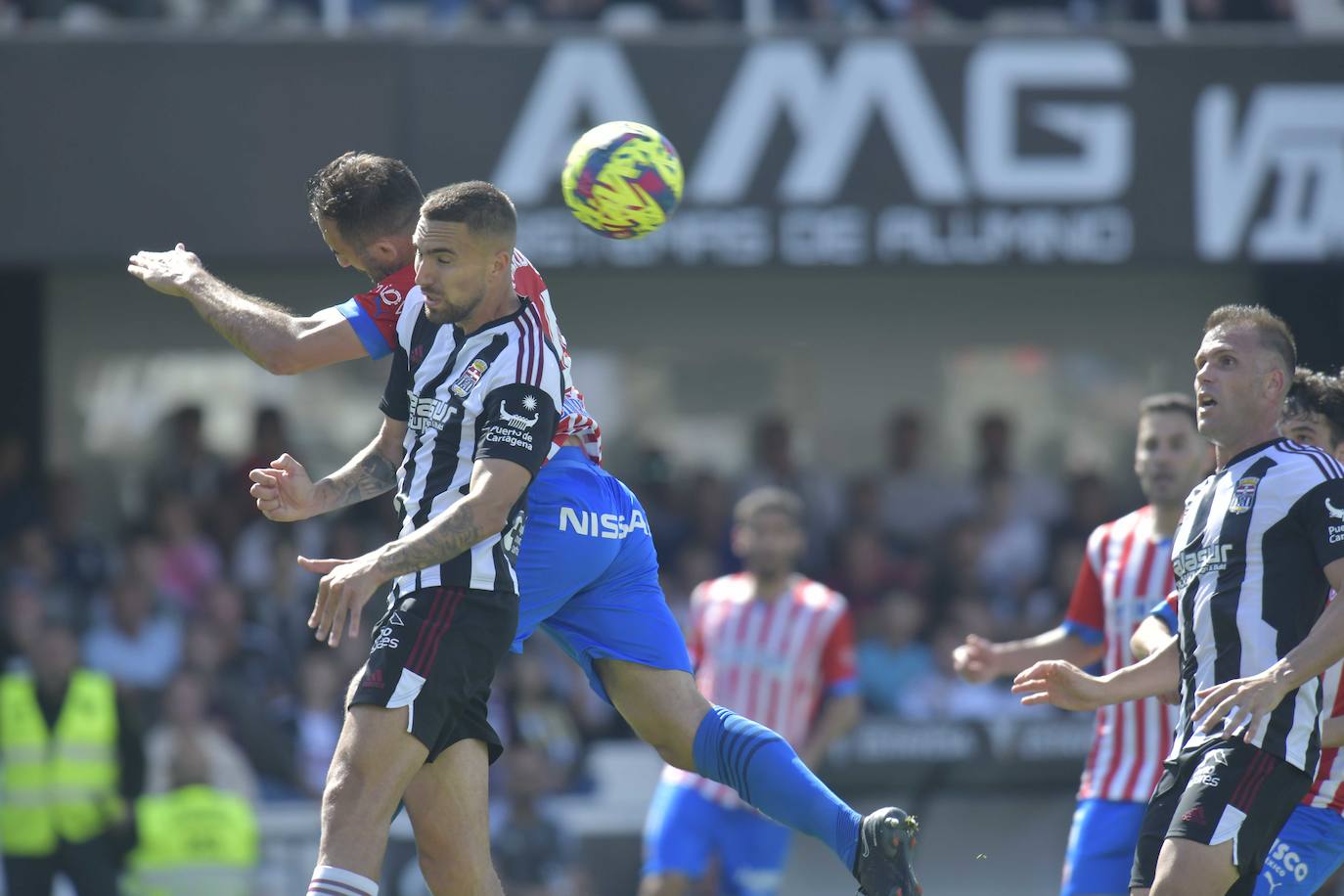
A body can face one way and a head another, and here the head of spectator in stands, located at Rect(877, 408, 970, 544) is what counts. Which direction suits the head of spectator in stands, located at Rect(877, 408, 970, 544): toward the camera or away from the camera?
toward the camera

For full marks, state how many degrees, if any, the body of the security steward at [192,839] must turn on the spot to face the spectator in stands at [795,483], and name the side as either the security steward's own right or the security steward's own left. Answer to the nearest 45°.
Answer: approximately 45° to the security steward's own right

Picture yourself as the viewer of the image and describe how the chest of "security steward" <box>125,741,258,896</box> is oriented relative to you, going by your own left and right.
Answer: facing away from the viewer

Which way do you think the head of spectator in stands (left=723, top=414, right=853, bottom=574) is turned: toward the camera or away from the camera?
toward the camera

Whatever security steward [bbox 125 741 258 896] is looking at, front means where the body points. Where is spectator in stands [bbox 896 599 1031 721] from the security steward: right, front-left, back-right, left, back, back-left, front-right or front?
right

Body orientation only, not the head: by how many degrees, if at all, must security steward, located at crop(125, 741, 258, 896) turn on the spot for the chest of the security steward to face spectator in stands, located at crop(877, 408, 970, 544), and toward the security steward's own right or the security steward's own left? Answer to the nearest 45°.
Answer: approximately 45° to the security steward's own right

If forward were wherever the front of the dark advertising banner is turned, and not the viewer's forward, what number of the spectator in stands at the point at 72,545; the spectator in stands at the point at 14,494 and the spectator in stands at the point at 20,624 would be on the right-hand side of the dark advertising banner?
3

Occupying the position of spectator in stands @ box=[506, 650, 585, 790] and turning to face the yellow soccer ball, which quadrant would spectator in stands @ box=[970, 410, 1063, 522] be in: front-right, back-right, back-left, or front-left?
back-left

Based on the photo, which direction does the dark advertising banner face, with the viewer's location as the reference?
facing the viewer

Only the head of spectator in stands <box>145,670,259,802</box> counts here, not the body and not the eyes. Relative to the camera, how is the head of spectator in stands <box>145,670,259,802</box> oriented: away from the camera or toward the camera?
toward the camera

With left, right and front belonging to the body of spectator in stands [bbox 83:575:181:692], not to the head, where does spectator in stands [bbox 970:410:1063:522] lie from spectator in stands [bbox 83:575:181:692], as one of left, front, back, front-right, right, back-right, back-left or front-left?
left

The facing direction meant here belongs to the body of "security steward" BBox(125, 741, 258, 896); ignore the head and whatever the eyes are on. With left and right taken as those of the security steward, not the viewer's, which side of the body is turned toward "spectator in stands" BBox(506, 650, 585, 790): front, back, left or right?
right

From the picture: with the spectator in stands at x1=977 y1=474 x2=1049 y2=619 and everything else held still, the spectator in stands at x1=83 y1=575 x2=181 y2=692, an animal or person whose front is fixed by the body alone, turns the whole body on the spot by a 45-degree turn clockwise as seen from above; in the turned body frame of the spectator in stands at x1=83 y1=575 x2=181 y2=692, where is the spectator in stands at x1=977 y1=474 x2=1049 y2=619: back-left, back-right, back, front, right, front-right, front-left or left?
back-left

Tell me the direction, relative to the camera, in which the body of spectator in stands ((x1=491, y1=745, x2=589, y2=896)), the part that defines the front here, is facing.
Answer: toward the camera

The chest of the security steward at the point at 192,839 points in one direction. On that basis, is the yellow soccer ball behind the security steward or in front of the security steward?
behind

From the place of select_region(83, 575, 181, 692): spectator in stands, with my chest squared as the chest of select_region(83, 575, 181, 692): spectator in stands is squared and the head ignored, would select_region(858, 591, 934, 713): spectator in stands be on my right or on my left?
on my left

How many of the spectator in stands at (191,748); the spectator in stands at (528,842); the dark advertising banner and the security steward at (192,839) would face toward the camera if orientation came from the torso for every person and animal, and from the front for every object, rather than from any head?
3
